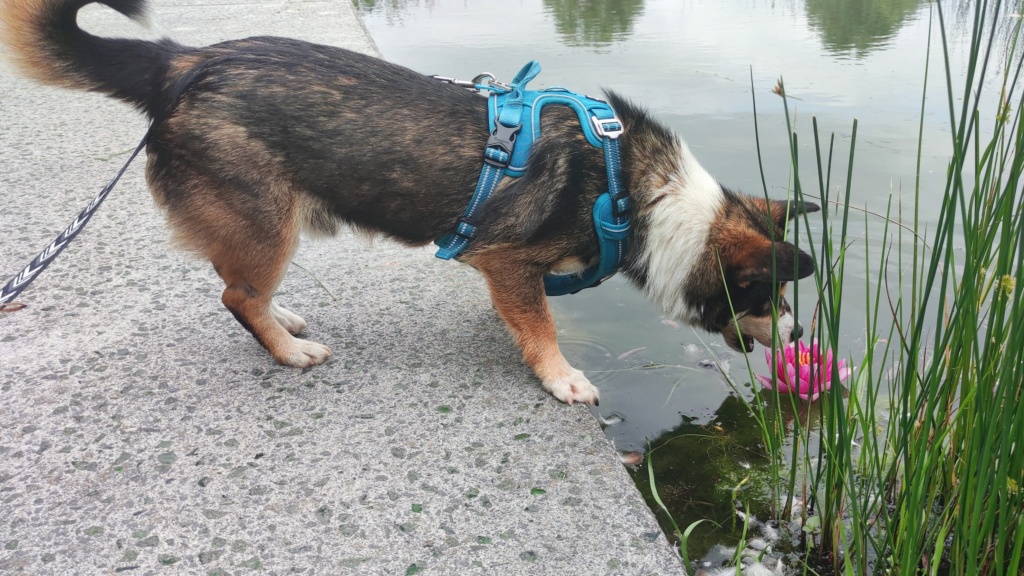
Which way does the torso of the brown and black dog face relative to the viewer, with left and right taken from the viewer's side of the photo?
facing to the right of the viewer
